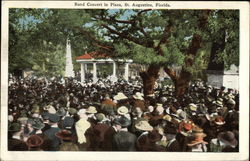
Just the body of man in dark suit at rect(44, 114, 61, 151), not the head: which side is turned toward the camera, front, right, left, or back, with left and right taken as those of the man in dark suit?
back

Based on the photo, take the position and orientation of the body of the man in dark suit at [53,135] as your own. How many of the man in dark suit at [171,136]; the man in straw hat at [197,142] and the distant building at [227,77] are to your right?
3

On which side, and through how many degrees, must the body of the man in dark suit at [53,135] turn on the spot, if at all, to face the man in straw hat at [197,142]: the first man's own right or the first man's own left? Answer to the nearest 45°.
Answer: approximately 90° to the first man's own right

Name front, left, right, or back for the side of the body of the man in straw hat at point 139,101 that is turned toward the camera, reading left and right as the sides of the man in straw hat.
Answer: back

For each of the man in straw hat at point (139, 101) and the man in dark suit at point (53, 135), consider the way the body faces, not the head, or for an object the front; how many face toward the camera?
0

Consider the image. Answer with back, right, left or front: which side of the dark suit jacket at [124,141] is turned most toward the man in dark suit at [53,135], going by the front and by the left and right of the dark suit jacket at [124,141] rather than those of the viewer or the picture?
left

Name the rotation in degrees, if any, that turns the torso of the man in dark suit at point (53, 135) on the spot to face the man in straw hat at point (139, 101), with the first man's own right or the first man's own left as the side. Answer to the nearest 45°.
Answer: approximately 90° to the first man's own right

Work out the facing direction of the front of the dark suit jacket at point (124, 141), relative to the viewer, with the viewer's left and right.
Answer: facing away from the viewer

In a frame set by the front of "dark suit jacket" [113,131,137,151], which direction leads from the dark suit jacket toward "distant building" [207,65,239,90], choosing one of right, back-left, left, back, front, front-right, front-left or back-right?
right
